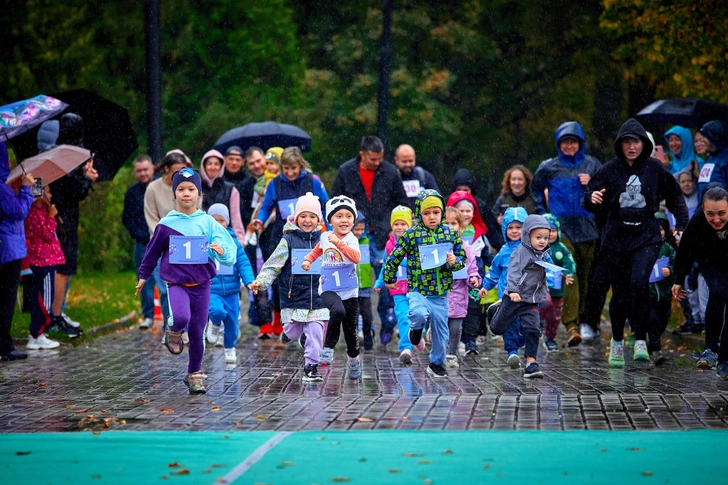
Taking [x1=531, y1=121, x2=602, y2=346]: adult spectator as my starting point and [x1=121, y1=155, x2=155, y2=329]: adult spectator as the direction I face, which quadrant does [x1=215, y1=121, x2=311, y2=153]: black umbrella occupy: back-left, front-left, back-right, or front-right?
front-right

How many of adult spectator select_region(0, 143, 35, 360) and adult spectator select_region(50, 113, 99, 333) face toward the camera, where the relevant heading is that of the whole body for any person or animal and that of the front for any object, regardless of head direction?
0

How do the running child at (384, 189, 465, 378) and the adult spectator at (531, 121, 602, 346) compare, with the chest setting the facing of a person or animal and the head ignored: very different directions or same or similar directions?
same or similar directions

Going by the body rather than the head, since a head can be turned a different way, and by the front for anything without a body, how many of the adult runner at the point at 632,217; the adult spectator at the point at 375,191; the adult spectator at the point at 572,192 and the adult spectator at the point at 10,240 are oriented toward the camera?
3

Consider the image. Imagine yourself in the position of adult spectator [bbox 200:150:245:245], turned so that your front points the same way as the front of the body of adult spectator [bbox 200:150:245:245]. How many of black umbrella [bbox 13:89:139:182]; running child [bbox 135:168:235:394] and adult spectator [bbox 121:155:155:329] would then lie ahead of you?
1

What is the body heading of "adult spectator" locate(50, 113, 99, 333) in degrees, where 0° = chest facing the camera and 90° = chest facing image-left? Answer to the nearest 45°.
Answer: approximately 270°

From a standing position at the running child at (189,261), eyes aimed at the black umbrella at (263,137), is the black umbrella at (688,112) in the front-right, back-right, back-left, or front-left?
front-right

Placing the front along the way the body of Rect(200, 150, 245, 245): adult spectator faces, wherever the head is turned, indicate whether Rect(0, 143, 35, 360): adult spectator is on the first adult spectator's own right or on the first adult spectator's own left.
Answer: on the first adult spectator's own right

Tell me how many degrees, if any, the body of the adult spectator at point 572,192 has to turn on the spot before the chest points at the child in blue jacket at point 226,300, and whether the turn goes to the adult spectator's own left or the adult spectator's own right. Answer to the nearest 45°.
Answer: approximately 45° to the adult spectator's own right

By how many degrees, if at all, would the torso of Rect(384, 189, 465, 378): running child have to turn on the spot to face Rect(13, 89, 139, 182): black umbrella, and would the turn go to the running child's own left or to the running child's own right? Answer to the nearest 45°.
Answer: approximately 135° to the running child's own right

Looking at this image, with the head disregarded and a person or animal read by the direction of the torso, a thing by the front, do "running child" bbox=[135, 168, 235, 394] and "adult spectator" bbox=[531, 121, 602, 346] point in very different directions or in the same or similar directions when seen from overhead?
same or similar directions

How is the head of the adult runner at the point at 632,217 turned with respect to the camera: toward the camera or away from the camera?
toward the camera

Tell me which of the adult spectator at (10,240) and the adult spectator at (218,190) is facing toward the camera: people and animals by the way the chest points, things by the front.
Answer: the adult spectator at (218,190)

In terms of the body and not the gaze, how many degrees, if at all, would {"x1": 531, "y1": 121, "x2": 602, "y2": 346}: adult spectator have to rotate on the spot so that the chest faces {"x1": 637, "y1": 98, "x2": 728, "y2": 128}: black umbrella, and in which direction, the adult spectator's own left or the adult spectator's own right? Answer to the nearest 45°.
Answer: approximately 135° to the adult spectator's own left

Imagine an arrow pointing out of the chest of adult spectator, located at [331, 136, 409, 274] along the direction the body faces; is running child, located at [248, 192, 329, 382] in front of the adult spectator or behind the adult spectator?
in front

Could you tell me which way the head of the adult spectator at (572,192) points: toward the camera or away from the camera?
toward the camera

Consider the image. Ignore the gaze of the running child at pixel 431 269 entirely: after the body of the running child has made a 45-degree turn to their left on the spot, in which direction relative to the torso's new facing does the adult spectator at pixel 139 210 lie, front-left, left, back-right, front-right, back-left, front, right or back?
back

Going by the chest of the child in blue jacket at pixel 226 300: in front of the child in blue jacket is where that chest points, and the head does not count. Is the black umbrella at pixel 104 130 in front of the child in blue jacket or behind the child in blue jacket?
behind

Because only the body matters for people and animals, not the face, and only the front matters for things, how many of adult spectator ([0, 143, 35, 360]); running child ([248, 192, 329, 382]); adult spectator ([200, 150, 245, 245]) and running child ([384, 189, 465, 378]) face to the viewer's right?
1

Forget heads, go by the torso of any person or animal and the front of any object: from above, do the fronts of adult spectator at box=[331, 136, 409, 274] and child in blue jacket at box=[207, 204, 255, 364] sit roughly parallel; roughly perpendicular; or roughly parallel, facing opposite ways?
roughly parallel

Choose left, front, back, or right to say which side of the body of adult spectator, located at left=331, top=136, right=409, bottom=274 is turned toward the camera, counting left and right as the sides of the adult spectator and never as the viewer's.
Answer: front

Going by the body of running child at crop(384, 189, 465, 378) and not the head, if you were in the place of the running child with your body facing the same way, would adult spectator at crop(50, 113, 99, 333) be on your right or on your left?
on your right

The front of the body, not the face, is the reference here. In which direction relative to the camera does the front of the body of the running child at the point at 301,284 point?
toward the camera
